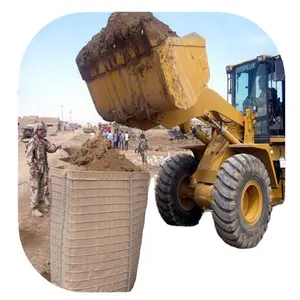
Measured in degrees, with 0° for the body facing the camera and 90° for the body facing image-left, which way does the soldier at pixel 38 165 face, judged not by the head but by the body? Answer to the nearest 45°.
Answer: approximately 315°

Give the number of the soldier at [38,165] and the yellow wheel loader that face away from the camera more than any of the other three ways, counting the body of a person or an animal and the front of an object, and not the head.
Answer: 0

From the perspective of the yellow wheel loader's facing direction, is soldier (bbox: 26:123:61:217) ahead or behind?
ahead

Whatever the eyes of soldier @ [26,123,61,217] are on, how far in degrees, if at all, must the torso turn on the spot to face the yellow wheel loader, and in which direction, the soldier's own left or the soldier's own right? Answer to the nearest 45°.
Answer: approximately 45° to the soldier's own left

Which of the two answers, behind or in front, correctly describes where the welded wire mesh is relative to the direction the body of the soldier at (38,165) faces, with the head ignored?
in front
